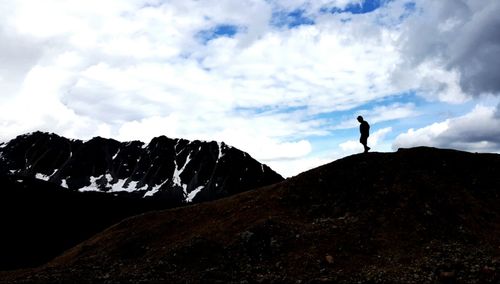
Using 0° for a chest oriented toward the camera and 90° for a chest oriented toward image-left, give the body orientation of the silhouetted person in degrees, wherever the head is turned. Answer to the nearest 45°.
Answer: approximately 90°
